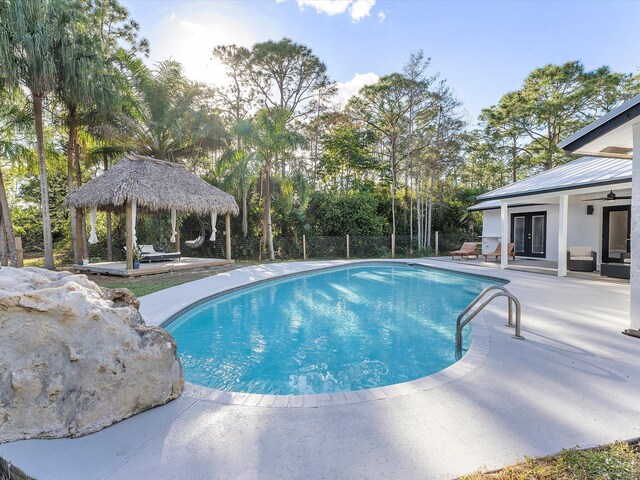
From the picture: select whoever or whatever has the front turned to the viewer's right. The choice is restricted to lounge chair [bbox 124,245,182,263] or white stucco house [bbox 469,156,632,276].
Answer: the lounge chair

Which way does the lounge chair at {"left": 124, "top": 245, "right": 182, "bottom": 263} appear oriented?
to the viewer's right

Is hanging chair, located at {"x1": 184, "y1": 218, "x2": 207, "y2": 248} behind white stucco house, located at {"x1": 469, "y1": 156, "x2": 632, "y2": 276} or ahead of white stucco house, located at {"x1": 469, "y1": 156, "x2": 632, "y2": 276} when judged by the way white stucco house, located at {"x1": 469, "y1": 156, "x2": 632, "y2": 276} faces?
ahead

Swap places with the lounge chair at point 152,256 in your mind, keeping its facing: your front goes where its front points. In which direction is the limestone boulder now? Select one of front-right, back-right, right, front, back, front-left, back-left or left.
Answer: right

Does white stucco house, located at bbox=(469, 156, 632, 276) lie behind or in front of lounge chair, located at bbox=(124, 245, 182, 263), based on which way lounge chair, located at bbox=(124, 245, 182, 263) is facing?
in front

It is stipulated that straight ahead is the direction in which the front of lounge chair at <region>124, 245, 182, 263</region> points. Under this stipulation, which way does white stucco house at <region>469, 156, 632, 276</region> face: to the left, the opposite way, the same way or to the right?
the opposite way

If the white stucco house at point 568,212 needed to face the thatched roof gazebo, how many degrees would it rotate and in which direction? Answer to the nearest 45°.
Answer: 0° — it already faces it

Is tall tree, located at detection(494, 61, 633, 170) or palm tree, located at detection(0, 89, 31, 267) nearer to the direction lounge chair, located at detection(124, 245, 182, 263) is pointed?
the tall tree

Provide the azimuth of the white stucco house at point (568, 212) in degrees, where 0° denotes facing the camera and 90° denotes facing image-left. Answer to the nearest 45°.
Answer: approximately 45°

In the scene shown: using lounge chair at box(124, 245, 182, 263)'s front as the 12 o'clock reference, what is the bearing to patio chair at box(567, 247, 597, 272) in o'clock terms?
The patio chair is roughly at 1 o'clock from the lounge chair.
